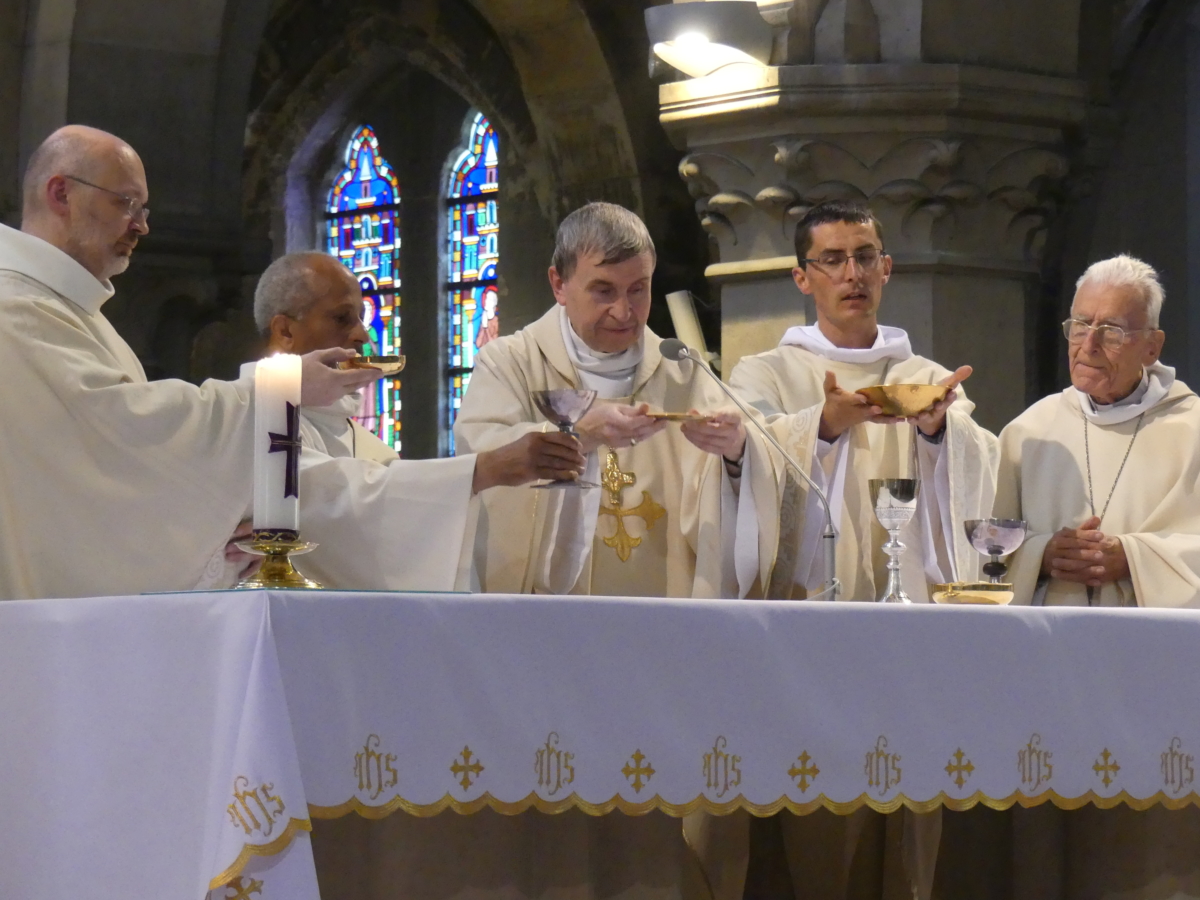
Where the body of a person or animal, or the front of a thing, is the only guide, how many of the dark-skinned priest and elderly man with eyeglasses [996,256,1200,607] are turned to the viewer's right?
1

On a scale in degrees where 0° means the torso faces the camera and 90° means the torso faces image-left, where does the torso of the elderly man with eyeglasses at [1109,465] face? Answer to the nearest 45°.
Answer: approximately 45°

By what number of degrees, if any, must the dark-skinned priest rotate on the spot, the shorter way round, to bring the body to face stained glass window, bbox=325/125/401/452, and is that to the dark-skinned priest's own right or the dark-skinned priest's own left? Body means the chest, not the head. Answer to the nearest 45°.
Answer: approximately 90° to the dark-skinned priest's own left

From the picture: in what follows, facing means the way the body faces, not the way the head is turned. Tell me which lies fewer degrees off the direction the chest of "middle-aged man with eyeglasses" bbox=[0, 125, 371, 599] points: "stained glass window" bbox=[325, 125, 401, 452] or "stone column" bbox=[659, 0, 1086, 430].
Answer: the stone column

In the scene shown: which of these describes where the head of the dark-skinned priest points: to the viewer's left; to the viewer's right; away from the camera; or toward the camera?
to the viewer's right

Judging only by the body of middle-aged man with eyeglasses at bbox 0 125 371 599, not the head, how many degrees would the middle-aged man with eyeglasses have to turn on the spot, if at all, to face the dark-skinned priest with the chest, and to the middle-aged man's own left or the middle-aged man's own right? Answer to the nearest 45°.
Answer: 0° — they already face them

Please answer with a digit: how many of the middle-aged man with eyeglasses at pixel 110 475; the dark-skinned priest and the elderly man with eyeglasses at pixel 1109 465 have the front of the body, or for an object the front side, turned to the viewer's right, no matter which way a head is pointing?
2

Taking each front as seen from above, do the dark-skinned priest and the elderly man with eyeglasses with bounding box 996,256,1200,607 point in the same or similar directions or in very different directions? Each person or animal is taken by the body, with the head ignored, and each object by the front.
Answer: very different directions

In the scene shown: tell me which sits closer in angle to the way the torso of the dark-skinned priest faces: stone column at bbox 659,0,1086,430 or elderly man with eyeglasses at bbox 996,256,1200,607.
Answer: the elderly man with eyeglasses

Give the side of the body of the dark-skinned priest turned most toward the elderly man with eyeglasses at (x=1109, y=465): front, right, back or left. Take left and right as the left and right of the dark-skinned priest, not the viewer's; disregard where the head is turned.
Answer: front

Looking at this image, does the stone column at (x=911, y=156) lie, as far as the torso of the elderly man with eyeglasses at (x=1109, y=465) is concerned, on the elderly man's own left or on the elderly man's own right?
on the elderly man's own right

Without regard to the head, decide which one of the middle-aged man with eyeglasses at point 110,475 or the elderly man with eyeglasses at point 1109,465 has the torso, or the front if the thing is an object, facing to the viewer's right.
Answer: the middle-aged man with eyeglasses at point 110,475

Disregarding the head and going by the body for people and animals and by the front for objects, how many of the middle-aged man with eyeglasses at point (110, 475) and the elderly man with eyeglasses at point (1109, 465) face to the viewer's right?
1

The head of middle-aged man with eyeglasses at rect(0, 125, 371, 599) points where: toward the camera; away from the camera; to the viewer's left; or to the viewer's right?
to the viewer's right

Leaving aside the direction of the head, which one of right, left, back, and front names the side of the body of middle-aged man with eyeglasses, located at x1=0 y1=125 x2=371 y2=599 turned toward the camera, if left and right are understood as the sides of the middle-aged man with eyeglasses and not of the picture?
right

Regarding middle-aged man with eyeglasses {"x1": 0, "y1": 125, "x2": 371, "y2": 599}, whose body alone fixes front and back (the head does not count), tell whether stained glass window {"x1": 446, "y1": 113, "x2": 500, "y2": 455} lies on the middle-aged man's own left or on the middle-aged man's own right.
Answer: on the middle-aged man's own left

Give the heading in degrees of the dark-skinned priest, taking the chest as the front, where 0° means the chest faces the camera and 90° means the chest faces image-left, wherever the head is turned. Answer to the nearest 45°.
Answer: approximately 270°
